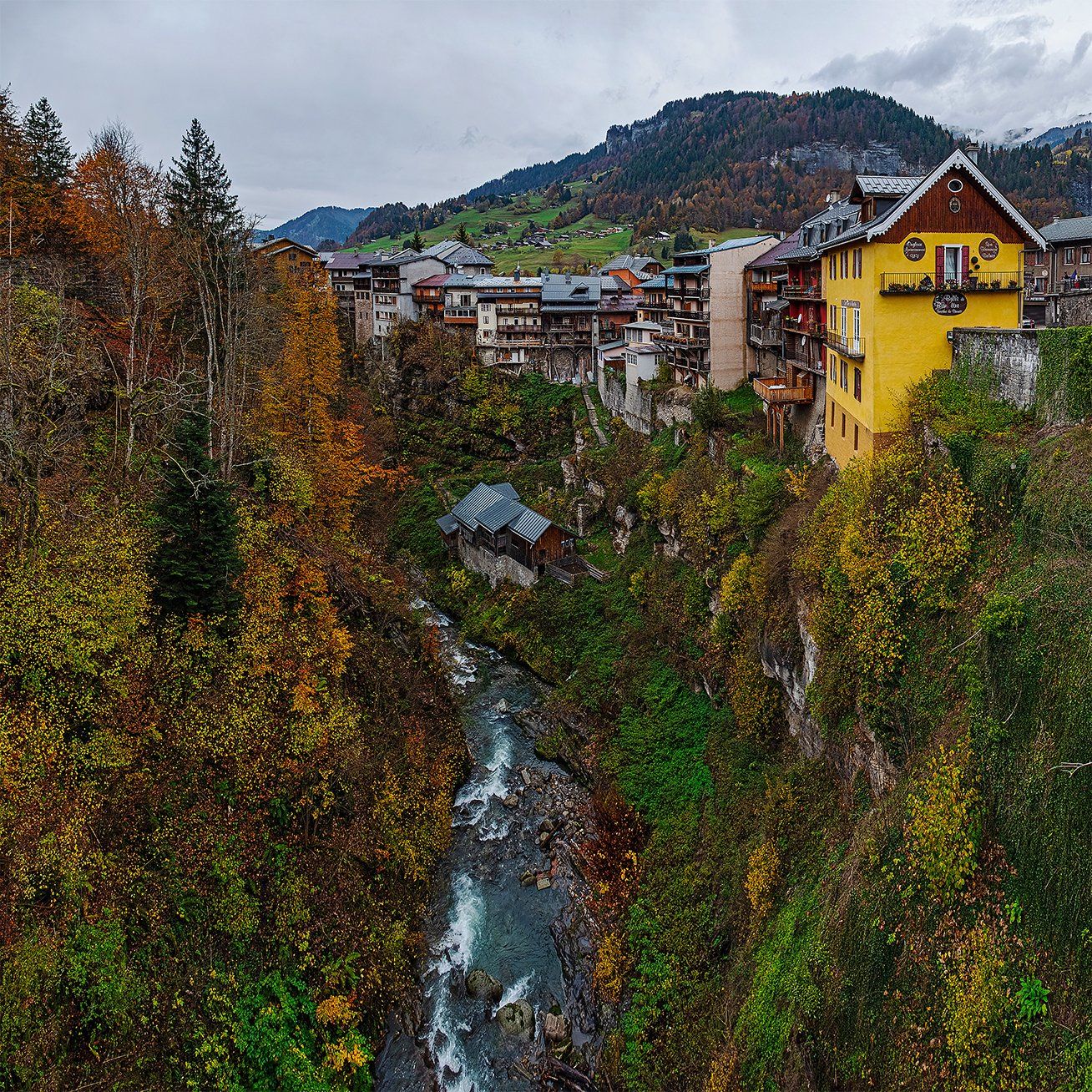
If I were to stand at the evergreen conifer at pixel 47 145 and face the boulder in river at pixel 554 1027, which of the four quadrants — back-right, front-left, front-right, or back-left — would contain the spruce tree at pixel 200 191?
front-left

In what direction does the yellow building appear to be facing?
toward the camera

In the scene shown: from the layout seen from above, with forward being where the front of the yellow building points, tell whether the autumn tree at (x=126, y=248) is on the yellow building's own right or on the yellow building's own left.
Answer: on the yellow building's own right

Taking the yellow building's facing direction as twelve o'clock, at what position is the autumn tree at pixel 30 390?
The autumn tree is roughly at 2 o'clock from the yellow building.

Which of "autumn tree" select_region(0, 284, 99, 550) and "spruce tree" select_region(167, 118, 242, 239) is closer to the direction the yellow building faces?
the autumn tree

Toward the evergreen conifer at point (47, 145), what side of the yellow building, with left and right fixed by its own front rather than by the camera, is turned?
right
